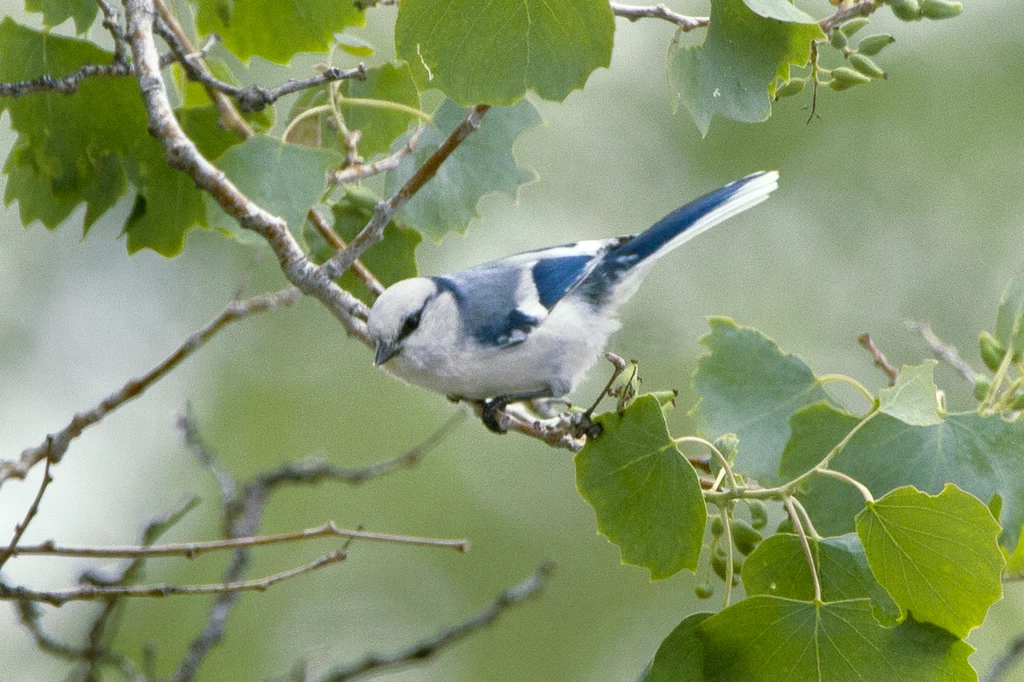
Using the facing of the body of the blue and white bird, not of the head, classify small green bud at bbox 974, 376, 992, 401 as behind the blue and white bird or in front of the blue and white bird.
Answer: behind

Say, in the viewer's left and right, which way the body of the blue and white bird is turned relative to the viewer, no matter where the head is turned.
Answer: facing to the left of the viewer
